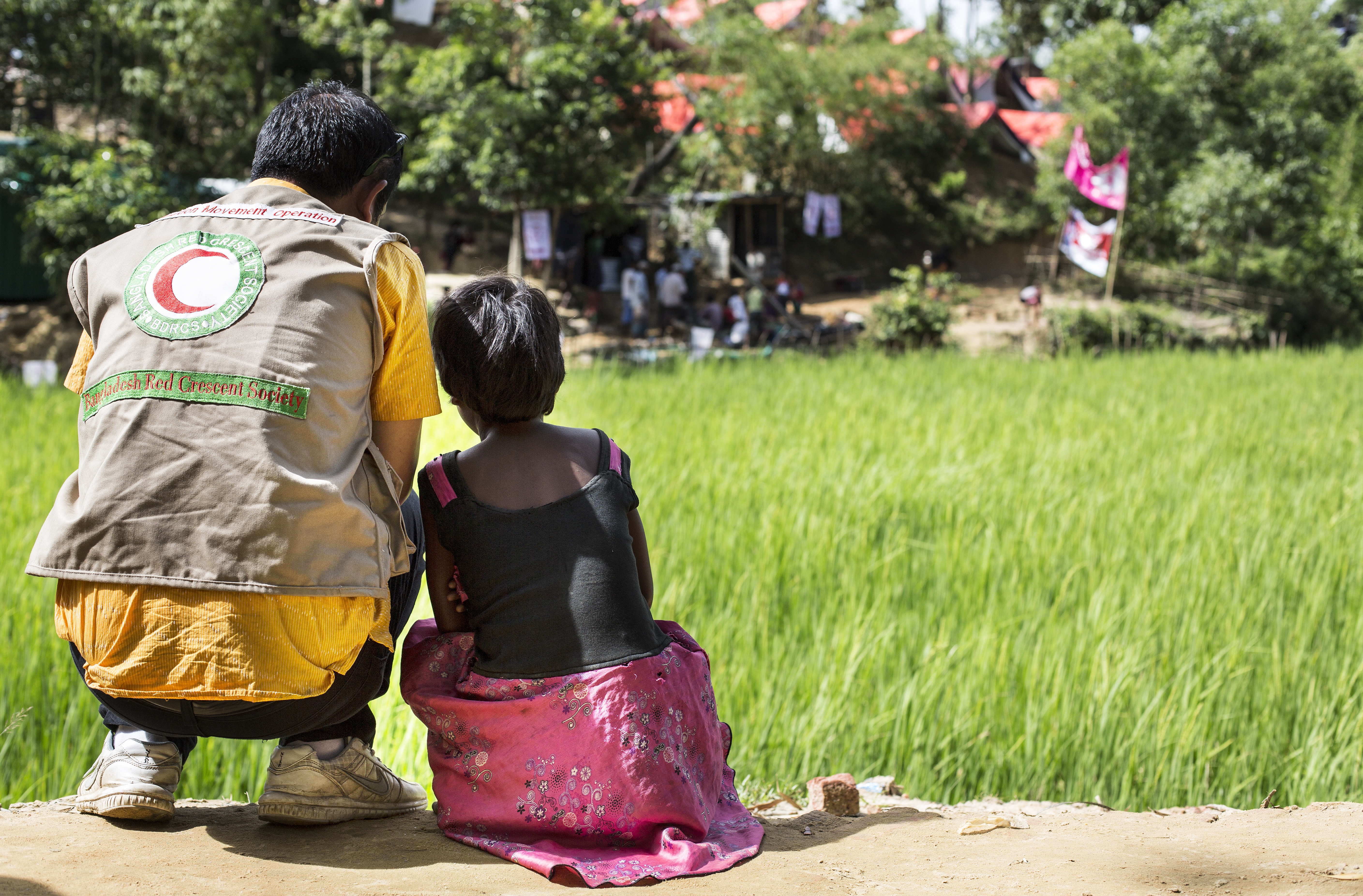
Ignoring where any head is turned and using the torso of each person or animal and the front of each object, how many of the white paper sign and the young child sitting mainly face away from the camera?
1

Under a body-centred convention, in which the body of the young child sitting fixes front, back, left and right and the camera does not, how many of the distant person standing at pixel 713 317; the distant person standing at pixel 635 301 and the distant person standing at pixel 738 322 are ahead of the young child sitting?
3

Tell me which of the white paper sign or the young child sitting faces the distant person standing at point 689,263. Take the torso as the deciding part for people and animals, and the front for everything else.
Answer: the young child sitting

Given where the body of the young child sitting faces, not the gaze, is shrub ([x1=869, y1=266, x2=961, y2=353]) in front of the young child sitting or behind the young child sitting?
in front

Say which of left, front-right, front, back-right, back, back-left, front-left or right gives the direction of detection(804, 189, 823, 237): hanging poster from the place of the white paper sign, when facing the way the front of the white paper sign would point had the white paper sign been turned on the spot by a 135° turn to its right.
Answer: right

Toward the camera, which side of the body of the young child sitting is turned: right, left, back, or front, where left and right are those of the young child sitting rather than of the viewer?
back

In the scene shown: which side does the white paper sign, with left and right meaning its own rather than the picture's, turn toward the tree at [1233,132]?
left

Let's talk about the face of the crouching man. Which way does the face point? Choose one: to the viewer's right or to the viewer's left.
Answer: to the viewer's right

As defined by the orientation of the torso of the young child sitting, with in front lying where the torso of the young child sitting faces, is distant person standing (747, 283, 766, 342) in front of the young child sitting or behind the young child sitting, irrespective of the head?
in front

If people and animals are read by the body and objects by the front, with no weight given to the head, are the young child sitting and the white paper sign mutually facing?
yes

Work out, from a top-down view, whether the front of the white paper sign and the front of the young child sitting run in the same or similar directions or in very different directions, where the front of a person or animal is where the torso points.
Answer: very different directions

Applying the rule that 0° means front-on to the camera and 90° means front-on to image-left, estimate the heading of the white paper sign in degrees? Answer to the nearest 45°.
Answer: approximately 0°

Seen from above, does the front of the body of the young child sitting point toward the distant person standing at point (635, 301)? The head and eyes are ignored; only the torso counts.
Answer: yes
